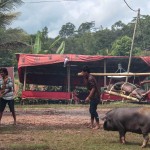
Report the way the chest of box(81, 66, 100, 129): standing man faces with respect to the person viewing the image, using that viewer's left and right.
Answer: facing to the left of the viewer

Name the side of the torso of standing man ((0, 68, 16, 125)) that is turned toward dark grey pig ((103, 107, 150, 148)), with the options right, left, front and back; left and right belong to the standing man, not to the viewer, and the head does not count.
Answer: left

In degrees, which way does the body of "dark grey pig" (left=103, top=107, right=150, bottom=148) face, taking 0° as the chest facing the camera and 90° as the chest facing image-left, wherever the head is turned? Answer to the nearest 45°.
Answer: approximately 90°

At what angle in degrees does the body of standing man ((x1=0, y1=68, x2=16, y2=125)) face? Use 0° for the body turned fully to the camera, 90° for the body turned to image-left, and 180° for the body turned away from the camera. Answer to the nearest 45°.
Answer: approximately 45°

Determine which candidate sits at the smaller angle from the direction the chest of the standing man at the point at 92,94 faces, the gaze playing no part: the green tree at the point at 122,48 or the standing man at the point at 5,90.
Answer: the standing man

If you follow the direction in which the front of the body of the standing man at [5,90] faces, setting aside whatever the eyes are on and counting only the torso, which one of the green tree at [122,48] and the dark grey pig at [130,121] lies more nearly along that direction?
the dark grey pig

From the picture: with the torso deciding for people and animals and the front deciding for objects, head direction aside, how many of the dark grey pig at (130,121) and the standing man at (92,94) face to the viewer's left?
2

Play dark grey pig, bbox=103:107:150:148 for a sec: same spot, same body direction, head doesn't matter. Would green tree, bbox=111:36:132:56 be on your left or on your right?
on your right

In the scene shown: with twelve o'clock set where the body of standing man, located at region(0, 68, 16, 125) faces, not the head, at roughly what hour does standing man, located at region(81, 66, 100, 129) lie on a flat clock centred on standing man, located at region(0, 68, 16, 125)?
standing man, located at region(81, 66, 100, 129) is roughly at 8 o'clock from standing man, located at region(0, 68, 16, 125).

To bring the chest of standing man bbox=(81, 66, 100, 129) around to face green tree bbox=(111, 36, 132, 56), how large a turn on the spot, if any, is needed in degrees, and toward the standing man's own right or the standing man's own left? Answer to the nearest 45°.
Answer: approximately 90° to the standing man's own right

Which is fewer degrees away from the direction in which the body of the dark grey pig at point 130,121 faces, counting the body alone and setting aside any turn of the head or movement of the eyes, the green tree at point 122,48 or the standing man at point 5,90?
the standing man

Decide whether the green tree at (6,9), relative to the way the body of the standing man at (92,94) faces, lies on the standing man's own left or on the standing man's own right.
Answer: on the standing man's own right
